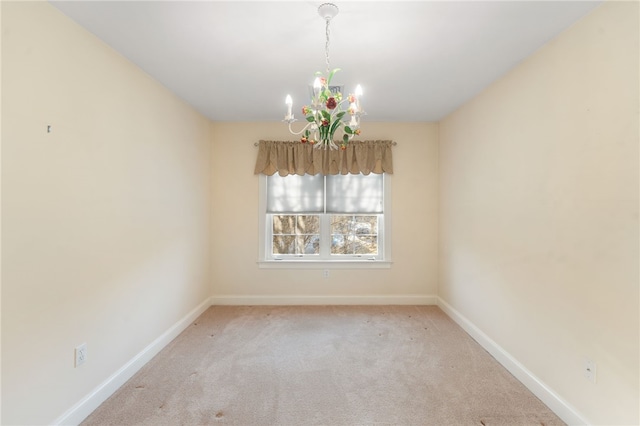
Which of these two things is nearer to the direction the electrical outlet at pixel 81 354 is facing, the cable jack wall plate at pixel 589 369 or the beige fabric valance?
the cable jack wall plate

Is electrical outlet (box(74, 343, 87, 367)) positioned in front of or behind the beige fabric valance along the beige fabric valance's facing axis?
in front

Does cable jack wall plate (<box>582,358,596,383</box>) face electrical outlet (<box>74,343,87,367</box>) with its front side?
yes

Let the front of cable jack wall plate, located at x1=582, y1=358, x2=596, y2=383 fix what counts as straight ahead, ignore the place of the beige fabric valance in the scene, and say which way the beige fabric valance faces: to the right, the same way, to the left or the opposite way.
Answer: to the left

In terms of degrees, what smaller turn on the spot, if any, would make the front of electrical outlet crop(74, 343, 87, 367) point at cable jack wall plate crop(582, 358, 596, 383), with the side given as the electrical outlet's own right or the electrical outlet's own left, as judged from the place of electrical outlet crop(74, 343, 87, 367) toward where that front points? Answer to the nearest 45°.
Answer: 0° — it already faces it

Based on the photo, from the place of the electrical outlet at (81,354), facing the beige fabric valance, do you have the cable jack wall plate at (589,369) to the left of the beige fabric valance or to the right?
right

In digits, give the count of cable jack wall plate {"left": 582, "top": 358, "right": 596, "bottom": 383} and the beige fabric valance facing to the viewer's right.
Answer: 0

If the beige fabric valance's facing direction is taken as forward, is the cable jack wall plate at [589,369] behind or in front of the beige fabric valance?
in front

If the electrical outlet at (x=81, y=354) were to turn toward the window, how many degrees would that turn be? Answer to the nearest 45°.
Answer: approximately 45° to its left

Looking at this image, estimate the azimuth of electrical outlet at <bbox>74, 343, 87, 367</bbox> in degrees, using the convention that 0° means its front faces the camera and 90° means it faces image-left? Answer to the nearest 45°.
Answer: approximately 315°

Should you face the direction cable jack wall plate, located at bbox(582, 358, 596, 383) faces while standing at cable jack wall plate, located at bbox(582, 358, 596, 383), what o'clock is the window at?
The window is roughly at 2 o'clock from the cable jack wall plate.

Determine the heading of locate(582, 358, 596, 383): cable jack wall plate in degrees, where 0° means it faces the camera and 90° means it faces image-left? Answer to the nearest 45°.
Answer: approximately 45°

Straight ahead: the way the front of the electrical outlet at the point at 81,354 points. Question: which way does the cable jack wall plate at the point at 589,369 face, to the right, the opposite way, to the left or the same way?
the opposite way

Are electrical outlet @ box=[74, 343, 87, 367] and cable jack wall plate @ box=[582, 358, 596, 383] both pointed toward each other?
yes

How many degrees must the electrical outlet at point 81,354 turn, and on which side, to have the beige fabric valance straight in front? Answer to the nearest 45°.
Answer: approximately 45° to its left
